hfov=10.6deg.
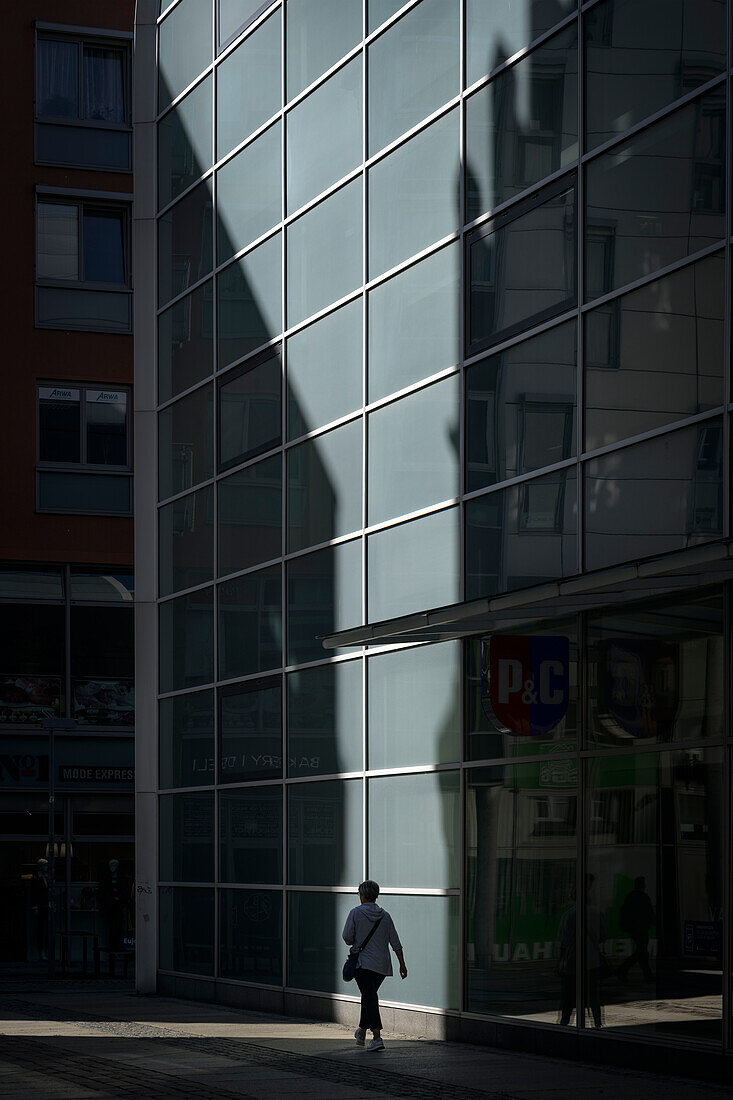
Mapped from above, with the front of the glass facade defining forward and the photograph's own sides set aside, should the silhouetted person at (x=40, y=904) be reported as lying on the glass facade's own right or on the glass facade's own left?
on the glass facade's own right

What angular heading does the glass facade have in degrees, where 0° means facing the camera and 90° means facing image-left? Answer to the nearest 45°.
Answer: approximately 45°
